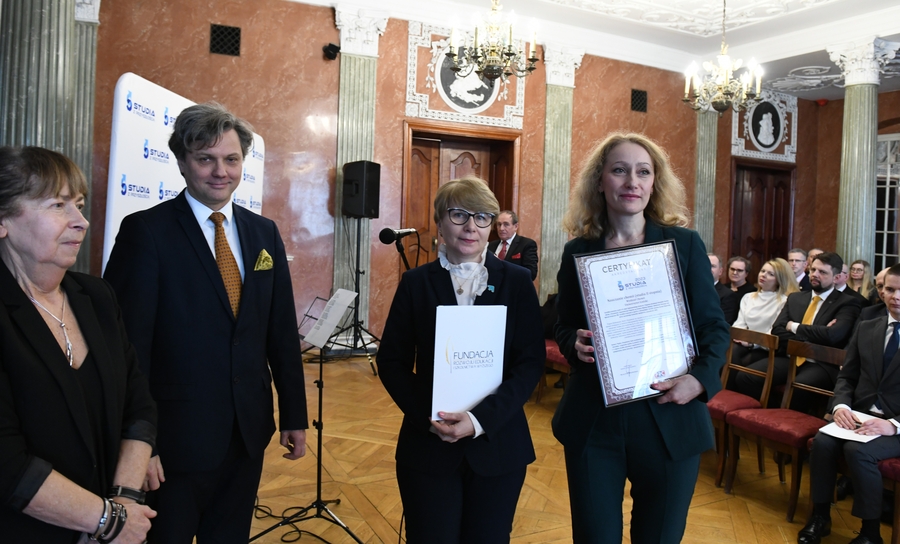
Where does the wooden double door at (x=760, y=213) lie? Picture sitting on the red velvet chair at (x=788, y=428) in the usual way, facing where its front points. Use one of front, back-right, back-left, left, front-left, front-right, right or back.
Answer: back-right

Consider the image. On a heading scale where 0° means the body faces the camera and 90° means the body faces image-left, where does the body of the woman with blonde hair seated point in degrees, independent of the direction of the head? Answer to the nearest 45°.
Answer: approximately 45°

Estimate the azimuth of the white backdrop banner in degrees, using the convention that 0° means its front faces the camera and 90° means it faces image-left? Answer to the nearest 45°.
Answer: approximately 315°

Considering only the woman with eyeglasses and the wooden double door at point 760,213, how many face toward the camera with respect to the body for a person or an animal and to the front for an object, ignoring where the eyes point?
2

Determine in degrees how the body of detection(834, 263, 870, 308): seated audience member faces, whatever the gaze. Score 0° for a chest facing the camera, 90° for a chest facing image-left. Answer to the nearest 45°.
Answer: approximately 45°

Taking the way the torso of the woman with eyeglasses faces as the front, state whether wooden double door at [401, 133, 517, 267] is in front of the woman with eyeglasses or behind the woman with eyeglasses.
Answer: behind
